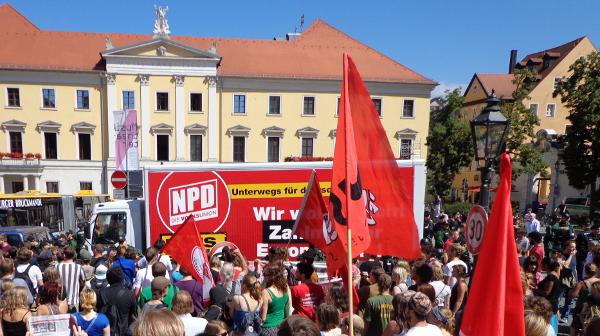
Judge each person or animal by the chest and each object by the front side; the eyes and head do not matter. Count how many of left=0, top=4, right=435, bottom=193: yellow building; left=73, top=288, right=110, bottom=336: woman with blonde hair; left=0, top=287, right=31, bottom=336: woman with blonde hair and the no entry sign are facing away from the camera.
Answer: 2

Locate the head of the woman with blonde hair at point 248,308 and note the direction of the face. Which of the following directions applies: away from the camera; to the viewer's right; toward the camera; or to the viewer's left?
away from the camera

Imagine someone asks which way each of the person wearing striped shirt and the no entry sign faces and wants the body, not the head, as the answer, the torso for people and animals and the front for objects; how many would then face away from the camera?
1

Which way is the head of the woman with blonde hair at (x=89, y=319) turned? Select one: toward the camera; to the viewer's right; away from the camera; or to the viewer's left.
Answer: away from the camera

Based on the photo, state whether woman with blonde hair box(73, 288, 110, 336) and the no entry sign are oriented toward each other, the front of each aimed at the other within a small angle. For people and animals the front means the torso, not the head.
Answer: yes

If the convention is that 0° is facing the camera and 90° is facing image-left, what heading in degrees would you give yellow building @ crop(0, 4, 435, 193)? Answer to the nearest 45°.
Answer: approximately 0°

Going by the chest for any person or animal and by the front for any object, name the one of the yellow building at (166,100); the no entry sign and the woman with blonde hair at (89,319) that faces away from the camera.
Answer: the woman with blonde hair

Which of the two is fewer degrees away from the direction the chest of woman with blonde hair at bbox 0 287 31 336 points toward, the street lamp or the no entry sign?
the no entry sign

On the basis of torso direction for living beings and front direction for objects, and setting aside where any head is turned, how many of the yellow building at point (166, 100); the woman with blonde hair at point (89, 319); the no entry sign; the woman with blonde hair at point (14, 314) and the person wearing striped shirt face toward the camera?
2

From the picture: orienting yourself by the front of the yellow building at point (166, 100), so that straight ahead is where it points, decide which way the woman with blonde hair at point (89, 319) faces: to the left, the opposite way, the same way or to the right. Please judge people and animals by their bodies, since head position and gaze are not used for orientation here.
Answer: the opposite way

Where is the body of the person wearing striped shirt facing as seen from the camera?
away from the camera

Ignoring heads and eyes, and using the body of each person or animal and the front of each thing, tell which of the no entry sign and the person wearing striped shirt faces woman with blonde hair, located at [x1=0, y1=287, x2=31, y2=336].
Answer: the no entry sign

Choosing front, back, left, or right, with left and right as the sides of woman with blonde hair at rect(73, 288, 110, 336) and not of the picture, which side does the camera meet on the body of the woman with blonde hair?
back

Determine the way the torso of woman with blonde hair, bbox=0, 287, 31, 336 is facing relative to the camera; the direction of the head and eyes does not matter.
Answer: away from the camera
